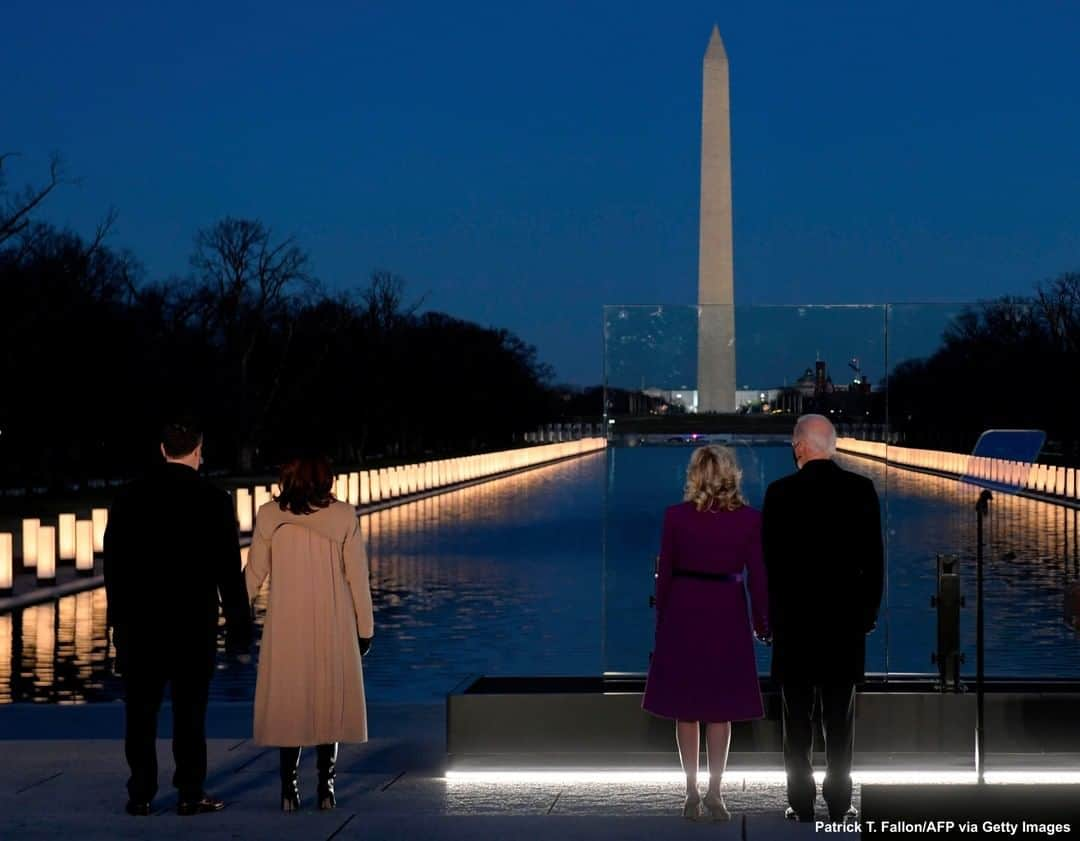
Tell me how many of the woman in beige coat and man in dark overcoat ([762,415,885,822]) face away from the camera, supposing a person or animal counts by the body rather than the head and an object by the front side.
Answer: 2

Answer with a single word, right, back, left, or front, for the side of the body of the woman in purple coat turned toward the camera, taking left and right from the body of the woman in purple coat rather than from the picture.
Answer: back

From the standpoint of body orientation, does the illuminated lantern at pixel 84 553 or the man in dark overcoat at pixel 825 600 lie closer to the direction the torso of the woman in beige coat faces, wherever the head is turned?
the illuminated lantern

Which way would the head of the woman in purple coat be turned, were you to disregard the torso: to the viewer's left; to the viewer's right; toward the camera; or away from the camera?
away from the camera

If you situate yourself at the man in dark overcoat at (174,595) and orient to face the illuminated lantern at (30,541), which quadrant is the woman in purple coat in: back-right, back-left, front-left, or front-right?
back-right

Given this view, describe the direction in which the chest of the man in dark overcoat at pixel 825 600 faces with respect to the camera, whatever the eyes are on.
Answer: away from the camera

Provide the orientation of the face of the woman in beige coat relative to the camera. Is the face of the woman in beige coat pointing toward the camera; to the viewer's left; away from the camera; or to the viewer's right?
away from the camera

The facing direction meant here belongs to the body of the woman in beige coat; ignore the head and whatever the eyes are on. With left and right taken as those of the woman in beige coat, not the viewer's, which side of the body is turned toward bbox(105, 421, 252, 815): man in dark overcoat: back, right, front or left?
left

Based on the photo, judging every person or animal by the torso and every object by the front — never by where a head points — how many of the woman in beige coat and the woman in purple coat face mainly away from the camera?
2

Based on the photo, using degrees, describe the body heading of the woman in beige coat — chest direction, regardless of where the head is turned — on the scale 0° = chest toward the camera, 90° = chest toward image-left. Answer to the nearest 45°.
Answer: approximately 180°
